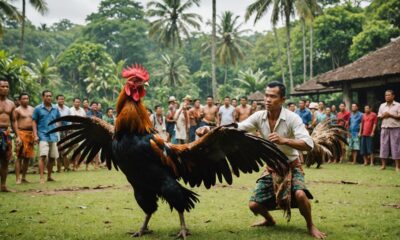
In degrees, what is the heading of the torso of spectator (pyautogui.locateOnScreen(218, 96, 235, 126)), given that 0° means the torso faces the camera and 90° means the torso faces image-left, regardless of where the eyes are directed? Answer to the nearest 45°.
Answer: approximately 0°

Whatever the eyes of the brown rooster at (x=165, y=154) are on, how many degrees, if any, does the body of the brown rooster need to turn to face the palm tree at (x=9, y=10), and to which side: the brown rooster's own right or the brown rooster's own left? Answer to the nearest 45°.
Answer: approximately 90° to the brown rooster's own right

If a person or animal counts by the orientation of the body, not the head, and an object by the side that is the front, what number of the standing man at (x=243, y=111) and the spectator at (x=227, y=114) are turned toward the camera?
2

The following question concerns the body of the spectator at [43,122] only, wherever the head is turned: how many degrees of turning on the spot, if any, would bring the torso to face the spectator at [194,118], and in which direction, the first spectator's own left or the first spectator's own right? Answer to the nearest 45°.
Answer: approximately 90° to the first spectator's own left

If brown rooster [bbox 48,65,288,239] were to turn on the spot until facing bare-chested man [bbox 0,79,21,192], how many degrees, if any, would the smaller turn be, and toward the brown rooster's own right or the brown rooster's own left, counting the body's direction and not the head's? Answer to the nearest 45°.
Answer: approximately 90° to the brown rooster's own right

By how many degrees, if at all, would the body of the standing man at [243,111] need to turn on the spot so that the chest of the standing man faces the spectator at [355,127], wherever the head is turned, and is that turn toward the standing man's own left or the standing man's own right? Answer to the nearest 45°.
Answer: approximately 90° to the standing man's own left

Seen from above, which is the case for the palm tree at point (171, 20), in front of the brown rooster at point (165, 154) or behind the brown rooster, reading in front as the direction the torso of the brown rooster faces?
behind

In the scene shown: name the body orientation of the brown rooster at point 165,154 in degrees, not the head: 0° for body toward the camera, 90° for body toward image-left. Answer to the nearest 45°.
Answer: approximately 45°

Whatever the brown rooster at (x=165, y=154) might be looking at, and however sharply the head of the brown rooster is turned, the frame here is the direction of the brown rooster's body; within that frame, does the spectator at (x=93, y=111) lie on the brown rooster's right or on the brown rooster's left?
on the brown rooster's right
